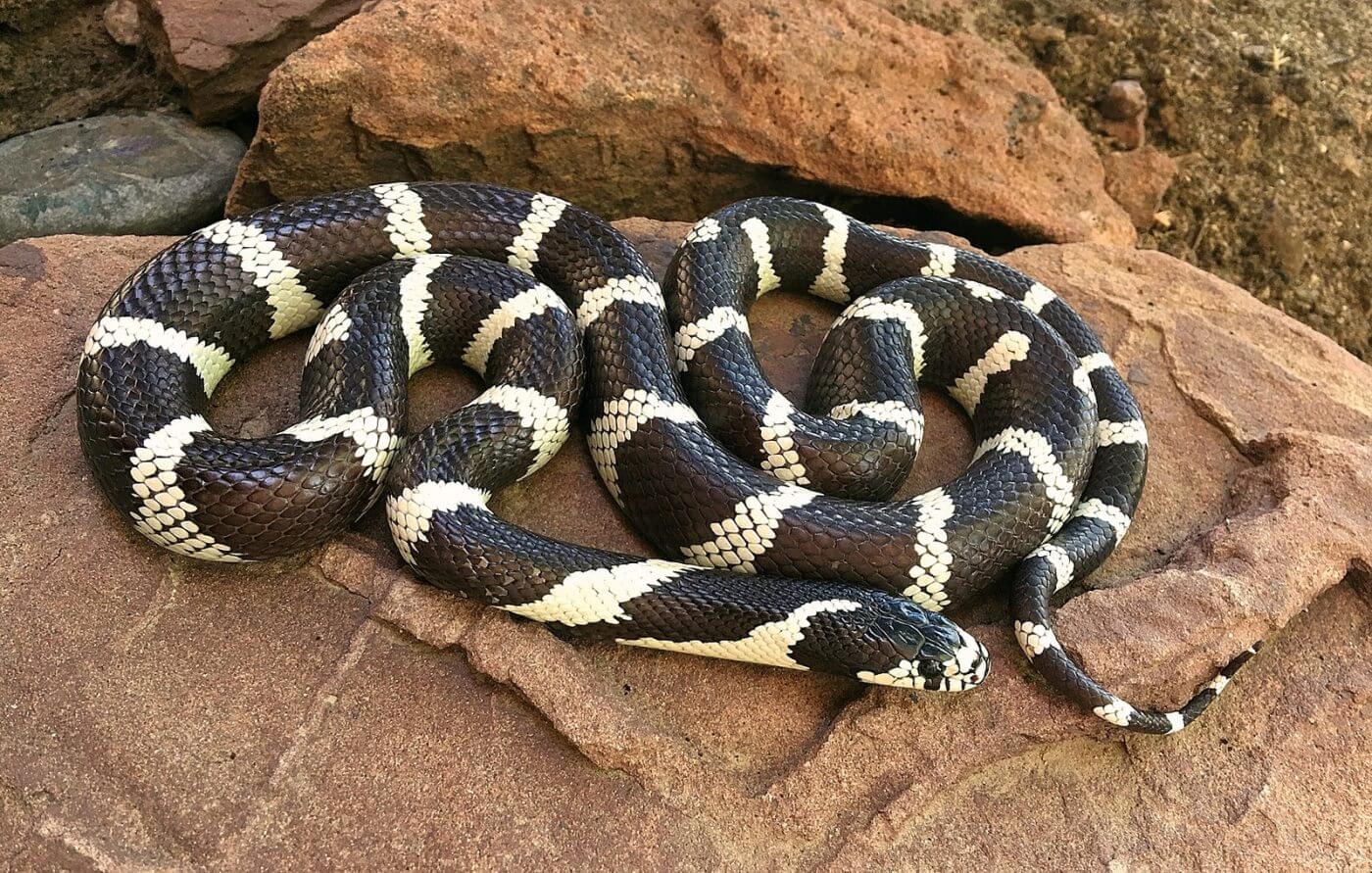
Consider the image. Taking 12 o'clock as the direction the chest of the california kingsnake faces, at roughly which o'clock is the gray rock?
The gray rock is roughly at 7 o'clock from the california kingsnake.

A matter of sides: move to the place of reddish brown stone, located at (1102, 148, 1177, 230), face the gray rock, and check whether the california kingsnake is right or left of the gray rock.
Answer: left

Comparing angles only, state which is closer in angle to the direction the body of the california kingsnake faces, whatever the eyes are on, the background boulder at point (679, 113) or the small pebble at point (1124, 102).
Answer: the small pebble

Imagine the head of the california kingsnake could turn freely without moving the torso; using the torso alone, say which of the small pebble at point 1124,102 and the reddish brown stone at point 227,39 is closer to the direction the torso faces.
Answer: the small pebble

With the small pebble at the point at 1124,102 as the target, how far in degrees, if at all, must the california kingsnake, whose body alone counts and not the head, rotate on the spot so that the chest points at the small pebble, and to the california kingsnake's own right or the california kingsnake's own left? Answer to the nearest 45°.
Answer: approximately 45° to the california kingsnake's own left

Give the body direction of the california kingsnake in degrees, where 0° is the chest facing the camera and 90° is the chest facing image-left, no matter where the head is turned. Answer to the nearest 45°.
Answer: approximately 270°

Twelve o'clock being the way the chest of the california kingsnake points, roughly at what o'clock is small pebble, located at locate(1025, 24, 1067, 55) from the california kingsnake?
The small pebble is roughly at 10 o'clock from the california kingsnake.

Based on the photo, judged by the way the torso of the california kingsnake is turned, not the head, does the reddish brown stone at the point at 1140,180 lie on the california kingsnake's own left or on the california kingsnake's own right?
on the california kingsnake's own left

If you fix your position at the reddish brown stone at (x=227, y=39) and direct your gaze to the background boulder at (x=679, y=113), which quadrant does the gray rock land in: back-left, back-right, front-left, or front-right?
back-right

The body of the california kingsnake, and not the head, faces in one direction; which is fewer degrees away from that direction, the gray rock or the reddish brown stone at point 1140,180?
the reddish brown stone

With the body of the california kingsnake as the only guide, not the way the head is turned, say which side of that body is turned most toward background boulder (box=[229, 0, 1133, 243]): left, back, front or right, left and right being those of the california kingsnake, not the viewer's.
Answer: left
